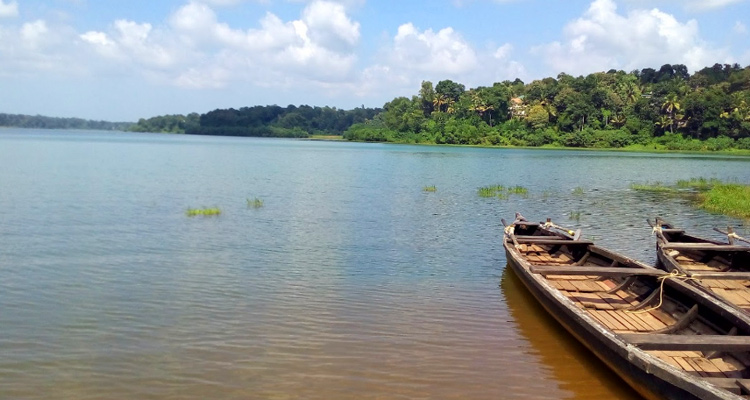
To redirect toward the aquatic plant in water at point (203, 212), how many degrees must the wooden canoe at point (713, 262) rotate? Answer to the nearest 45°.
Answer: approximately 45° to its left

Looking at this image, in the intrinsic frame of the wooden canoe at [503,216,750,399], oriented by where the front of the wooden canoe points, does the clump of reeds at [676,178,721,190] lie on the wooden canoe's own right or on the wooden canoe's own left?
on the wooden canoe's own right

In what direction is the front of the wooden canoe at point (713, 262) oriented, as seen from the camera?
facing away from the viewer and to the left of the viewer

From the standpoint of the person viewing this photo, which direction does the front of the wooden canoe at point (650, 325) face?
facing away from the viewer and to the left of the viewer

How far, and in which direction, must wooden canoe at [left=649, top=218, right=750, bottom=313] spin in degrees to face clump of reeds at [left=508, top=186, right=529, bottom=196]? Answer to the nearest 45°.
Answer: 0° — it already faces it

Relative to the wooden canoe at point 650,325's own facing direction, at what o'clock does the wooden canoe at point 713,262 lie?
the wooden canoe at point 713,262 is roughly at 2 o'clock from the wooden canoe at point 650,325.
